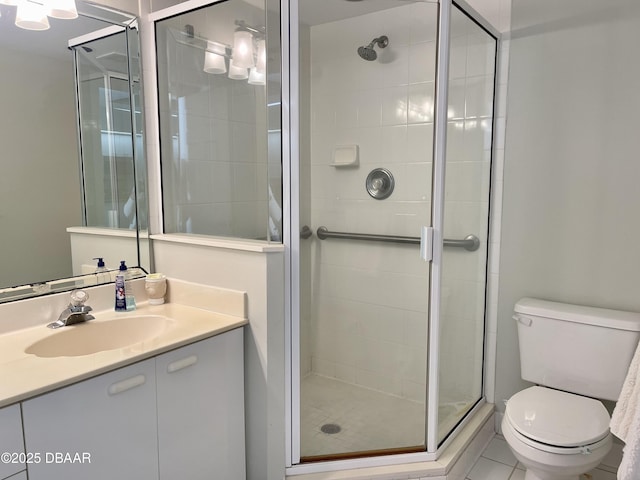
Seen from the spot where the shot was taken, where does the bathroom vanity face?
facing the viewer and to the right of the viewer

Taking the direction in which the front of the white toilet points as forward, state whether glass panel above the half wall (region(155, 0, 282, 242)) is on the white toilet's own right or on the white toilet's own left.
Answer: on the white toilet's own right

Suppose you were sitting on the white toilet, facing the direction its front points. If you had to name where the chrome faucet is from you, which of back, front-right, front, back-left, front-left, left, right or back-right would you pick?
front-right

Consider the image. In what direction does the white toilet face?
toward the camera

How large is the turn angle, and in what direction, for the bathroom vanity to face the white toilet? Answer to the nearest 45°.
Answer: approximately 45° to its left

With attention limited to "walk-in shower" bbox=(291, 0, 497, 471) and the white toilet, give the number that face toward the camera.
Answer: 2
